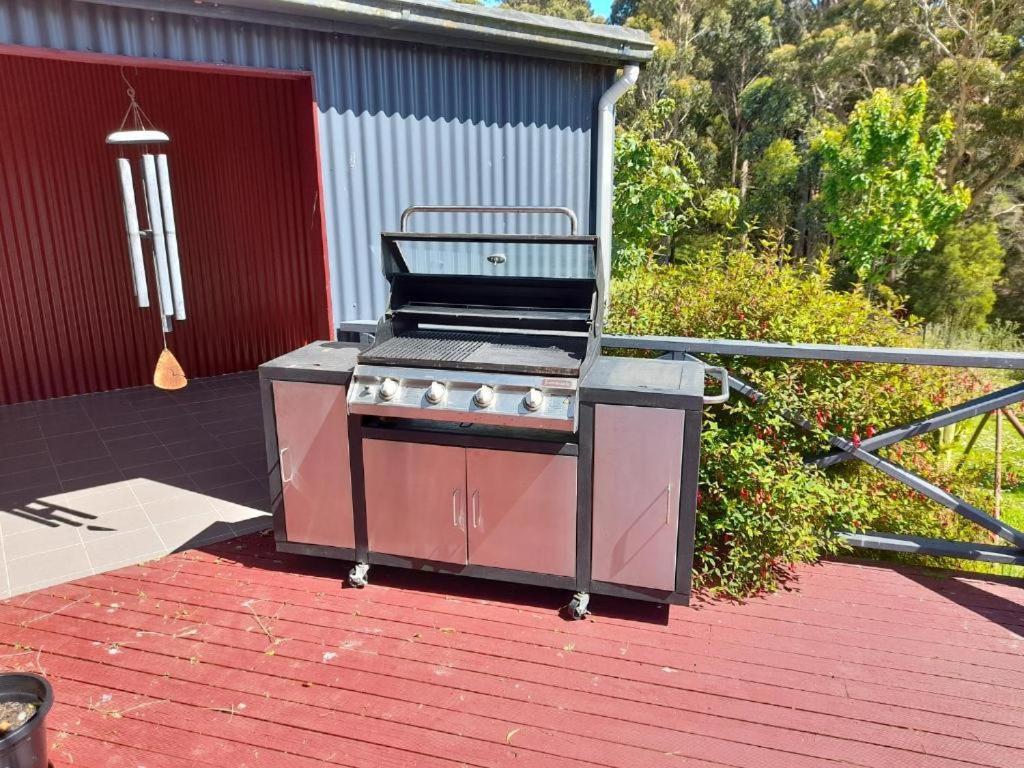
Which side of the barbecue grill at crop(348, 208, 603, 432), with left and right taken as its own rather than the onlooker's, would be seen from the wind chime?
right

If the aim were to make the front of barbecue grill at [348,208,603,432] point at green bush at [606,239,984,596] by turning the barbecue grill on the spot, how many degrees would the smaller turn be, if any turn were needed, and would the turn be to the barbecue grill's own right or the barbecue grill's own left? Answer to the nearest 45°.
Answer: approximately 90° to the barbecue grill's own left

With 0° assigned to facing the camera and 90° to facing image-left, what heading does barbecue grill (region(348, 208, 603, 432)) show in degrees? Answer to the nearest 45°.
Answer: approximately 0°

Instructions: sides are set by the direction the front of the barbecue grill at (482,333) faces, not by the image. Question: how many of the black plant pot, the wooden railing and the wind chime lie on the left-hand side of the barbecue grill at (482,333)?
1

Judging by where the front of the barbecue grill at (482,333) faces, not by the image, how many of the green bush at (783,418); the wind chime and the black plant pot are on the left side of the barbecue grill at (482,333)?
1

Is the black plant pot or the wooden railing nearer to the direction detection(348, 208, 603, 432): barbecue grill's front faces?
the black plant pot

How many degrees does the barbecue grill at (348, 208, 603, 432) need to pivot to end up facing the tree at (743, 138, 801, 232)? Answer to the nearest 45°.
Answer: approximately 135° to its left

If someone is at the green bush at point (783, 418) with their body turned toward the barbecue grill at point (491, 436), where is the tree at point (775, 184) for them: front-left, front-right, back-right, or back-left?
back-right

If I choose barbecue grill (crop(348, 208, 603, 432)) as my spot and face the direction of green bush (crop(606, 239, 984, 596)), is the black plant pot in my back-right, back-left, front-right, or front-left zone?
back-right
